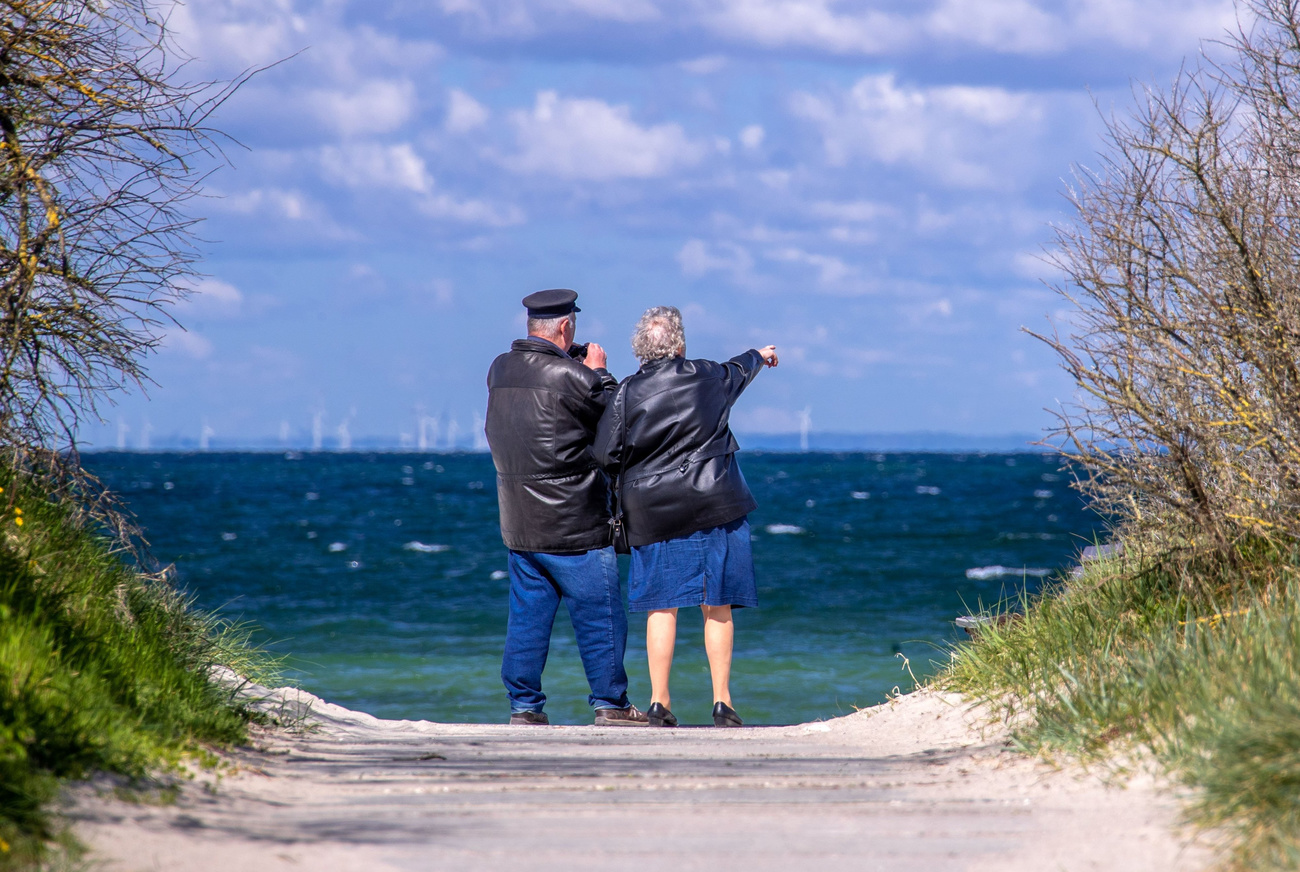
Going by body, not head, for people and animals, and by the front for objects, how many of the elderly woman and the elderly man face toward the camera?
0

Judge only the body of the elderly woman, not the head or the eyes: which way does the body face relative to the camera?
away from the camera

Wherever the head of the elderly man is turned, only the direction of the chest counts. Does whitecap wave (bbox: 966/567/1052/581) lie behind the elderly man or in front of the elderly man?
in front

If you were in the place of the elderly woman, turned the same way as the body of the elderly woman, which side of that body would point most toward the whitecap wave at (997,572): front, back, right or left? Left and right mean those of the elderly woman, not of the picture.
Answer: front

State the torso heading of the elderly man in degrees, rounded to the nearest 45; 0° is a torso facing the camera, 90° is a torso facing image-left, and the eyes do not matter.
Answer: approximately 225°

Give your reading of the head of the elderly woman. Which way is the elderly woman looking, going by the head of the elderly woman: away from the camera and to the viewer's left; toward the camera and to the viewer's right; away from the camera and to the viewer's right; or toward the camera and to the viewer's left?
away from the camera and to the viewer's right
